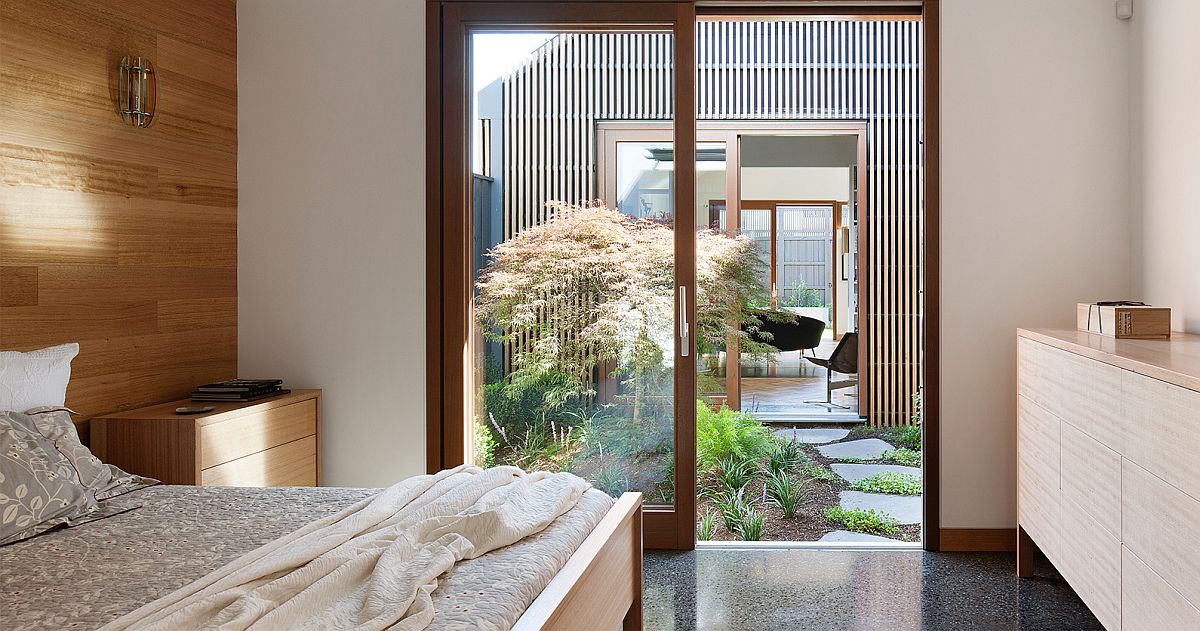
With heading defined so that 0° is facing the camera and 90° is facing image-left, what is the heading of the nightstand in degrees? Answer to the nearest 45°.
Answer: approximately 315°

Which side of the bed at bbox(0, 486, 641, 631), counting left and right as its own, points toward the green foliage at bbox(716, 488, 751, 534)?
left

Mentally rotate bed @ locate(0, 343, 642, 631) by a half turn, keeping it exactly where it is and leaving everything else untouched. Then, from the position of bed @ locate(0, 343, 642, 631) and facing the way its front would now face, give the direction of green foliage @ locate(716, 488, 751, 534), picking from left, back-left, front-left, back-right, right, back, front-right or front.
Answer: right

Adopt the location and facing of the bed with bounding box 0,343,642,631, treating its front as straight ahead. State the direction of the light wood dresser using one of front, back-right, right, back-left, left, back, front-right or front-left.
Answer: front-left

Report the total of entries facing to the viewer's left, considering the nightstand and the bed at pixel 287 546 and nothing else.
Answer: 0

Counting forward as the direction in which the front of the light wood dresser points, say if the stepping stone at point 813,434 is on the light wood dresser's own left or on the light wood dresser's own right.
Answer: on the light wood dresser's own right

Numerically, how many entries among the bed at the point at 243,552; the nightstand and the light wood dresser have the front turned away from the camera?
0

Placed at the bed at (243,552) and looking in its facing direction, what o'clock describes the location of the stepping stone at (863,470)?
The stepping stone is roughly at 9 o'clock from the bed.

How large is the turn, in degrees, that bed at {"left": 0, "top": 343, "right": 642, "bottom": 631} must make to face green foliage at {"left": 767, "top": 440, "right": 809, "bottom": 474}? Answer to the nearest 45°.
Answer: approximately 90° to its left

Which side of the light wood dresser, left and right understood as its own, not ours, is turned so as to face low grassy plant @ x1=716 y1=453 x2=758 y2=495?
right

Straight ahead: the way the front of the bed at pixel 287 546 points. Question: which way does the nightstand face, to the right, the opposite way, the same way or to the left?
the same way

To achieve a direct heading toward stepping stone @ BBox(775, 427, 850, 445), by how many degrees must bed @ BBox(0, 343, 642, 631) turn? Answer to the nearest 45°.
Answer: approximately 90° to its left

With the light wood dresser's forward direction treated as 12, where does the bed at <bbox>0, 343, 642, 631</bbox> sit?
The bed is roughly at 12 o'clock from the light wood dresser.

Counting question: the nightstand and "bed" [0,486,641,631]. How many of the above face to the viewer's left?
0

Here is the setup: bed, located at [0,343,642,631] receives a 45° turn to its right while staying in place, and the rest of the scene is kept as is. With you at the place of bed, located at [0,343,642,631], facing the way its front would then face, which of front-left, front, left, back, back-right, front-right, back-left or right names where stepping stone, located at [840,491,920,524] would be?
back-left

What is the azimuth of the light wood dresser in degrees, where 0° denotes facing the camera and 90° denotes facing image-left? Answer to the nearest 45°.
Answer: approximately 45°

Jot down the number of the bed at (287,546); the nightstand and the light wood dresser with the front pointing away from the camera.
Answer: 0

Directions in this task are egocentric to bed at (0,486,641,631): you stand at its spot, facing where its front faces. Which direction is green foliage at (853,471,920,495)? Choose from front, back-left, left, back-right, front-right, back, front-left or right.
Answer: left

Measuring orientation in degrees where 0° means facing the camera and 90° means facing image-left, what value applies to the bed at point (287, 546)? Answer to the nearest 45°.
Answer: approximately 315°
